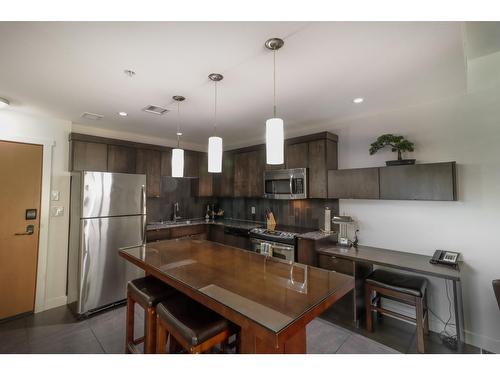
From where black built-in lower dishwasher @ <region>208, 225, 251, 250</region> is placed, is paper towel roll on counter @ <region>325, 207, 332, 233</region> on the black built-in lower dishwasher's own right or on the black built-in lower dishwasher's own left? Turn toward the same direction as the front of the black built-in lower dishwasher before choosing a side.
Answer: on the black built-in lower dishwasher's own left

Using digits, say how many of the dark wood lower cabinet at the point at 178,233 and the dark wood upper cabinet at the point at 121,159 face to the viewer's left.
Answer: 0

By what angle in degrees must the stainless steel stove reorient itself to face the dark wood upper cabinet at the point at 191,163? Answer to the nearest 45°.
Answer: approximately 90° to its right

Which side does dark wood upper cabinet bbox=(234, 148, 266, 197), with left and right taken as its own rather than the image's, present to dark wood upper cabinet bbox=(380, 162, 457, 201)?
left

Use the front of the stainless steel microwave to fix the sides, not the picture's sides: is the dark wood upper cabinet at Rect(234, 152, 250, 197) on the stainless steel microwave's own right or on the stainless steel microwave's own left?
on the stainless steel microwave's own right

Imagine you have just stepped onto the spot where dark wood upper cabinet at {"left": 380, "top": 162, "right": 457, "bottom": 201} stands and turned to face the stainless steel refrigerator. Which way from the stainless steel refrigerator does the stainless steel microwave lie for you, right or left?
right

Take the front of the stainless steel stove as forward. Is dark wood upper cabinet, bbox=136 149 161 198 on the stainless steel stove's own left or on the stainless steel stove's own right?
on the stainless steel stove's own right

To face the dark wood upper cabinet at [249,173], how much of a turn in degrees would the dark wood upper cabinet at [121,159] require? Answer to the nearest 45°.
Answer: approximately 45° to its left
